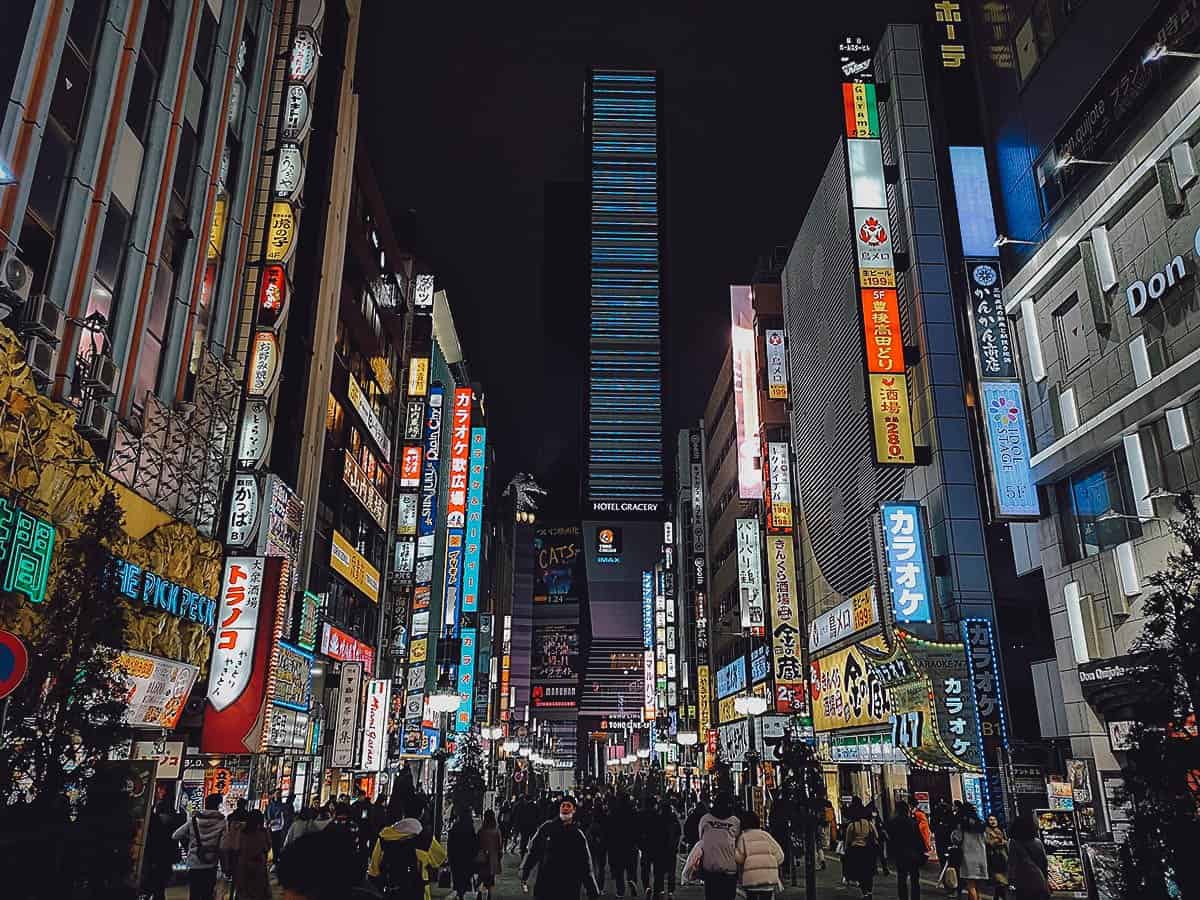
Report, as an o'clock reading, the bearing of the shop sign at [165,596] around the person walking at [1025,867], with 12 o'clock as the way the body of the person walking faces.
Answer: The shop sign is roughly at 9 o'clock from the person walking.

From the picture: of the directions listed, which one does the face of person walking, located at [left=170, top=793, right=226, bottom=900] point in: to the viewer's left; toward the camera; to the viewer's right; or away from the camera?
away from the camera

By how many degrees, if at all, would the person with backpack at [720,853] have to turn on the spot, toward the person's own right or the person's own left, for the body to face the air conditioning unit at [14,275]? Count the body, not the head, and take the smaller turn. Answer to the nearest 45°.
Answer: approximately 90° to the person's own left

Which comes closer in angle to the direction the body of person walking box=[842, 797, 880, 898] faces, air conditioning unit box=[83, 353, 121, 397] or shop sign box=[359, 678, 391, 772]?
the shop sign

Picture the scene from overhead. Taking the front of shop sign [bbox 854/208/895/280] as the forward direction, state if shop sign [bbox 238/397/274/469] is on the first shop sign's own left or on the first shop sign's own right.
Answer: on the first shop sign's own right

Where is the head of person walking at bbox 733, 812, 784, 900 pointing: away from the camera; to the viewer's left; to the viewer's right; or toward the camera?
away from the camera

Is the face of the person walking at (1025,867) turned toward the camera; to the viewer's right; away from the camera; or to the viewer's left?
away from the camera

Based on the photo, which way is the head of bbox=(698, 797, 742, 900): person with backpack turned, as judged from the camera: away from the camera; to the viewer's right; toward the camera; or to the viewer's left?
away from the camera

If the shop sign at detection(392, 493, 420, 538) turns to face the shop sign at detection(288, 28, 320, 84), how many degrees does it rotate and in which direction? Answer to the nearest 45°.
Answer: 0° — it already faces it

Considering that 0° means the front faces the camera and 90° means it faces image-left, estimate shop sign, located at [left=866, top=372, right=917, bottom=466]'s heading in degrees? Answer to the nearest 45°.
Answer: approximately 0°

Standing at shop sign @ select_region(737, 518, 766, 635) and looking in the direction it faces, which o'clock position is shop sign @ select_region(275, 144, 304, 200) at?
shop sign @ select_region(275, 144, 304, 200) is roughly at 1 o'clock from shop sign @ select_region(737, 518, 766, 635).

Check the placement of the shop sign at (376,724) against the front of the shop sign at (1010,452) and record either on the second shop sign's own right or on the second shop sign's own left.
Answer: on the second shop sign's own right
